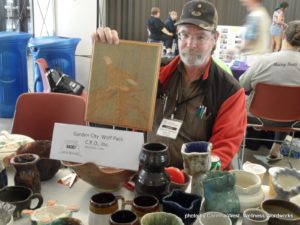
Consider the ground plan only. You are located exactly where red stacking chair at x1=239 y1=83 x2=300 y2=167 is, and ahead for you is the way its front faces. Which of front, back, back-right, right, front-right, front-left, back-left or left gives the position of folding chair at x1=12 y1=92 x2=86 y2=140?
back-left

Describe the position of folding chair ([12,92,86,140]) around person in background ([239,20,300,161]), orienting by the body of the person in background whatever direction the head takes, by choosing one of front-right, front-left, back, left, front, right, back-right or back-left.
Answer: back-left

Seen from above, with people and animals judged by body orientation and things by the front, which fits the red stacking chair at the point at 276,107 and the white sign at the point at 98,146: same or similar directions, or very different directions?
very different directions

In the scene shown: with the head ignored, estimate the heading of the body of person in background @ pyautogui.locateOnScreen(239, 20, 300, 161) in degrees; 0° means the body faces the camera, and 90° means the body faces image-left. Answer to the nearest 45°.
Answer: approximately 180°

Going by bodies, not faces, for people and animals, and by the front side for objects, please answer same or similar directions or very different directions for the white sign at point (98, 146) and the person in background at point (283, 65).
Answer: very different directions

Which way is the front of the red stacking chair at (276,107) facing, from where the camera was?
facing away from the viewer

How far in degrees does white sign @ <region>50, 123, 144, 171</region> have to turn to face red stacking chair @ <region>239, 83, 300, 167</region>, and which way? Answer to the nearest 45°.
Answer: approximately 135° to its left
